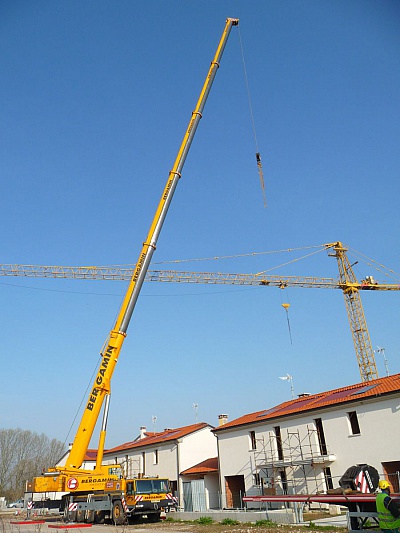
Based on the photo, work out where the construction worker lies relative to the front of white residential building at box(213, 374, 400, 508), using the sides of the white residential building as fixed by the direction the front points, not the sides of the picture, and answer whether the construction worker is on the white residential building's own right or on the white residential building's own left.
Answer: on the white residential building's own left

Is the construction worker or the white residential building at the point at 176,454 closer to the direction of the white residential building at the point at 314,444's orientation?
the construction worker

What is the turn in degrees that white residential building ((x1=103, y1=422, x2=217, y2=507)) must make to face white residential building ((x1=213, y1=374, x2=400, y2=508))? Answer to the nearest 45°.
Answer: approximately 90° to its left

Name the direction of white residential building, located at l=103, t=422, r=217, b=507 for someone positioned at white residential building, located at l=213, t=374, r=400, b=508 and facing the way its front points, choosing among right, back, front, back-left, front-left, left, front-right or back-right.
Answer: right

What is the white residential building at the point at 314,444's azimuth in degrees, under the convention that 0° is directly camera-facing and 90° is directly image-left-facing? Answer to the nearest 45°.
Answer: approximately 45°

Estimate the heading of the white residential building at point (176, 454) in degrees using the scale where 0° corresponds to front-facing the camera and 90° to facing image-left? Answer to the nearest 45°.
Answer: approximately 45°

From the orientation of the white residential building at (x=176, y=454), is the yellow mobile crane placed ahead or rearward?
ahead

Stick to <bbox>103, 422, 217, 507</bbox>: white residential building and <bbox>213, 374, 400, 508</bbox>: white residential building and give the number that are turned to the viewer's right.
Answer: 0

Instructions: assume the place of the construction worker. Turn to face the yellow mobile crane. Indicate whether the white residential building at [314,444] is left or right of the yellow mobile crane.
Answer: right
